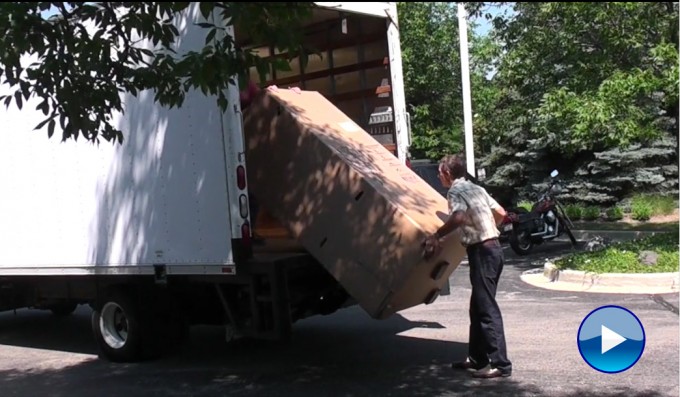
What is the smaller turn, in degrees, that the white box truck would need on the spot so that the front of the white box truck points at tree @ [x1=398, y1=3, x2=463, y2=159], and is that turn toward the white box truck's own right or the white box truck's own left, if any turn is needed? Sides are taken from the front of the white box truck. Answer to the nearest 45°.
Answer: approximately 90° to the white box truck's own right

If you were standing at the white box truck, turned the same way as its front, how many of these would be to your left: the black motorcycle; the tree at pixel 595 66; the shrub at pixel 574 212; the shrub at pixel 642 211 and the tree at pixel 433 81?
0

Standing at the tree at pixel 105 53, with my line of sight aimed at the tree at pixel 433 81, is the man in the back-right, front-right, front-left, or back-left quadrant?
front-right

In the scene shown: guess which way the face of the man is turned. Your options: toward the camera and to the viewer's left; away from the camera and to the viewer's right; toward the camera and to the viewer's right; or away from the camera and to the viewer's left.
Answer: away from the camera and to the viewer's left

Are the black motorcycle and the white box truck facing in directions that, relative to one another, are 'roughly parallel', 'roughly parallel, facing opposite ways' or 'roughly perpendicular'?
roughly perpendicular

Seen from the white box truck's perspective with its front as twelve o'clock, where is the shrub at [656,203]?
The shrub is roughly at 3 o'clock from the white box truck.

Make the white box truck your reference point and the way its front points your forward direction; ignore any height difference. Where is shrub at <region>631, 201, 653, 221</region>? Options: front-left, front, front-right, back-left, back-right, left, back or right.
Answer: right

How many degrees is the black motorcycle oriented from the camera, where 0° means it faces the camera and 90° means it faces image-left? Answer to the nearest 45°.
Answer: approximately 225°

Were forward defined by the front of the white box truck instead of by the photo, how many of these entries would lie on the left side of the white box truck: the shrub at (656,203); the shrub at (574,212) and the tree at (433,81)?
0

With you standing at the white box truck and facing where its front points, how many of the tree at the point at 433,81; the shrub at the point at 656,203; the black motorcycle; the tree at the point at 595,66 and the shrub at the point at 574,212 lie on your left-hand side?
0

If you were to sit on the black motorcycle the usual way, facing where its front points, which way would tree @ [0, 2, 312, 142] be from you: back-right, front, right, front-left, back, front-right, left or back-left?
back-right

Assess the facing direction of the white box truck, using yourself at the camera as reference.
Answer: facing away from the viewer and to the left of the viewer

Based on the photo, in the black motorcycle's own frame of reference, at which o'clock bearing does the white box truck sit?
The white box truck is roughly at 5 o'clock from the black motorcycle.

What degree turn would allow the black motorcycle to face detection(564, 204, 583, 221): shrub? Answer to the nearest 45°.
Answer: approximately 45° to its left
